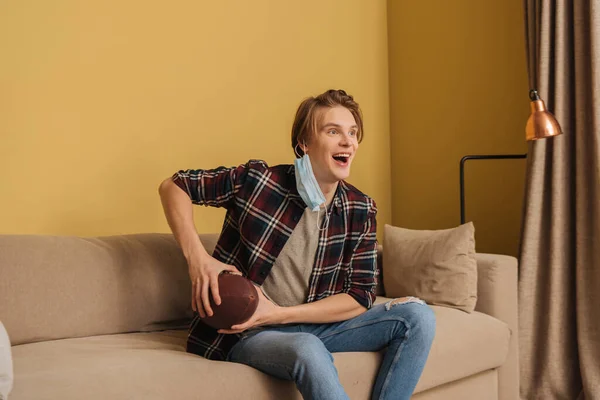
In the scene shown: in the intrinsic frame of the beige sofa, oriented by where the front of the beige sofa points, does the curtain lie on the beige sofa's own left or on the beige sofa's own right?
on the beige sofa's own left

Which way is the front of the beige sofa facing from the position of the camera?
facing the viewer

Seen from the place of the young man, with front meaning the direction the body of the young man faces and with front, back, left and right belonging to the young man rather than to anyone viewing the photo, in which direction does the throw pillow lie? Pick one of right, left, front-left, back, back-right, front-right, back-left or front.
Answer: left

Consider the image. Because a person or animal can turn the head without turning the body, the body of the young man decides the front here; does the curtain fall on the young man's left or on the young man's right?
on the young man's left
